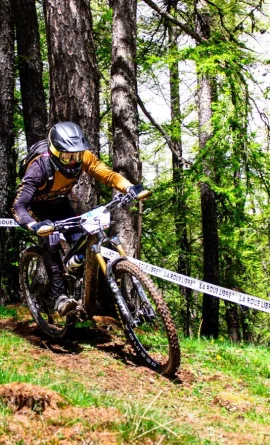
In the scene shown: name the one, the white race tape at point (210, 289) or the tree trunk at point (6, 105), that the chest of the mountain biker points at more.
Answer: the white race tape

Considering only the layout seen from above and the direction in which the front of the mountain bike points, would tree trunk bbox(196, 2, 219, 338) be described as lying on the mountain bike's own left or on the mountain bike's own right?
on the mountain bike's own left

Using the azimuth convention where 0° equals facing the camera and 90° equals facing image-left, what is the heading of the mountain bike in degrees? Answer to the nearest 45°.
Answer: approximately 315°

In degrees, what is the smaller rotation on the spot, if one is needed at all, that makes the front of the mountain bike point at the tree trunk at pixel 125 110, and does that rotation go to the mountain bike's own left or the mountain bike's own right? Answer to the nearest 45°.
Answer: approximately 135° to the mountain bike's own left

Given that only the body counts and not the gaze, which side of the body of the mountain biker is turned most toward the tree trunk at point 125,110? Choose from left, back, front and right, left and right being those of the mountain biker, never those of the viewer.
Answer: left

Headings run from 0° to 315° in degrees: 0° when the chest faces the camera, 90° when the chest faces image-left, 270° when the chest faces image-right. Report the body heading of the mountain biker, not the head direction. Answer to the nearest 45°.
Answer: approximately 315°

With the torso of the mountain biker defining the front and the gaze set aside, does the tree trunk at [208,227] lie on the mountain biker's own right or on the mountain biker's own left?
on the mountain biker's own left
